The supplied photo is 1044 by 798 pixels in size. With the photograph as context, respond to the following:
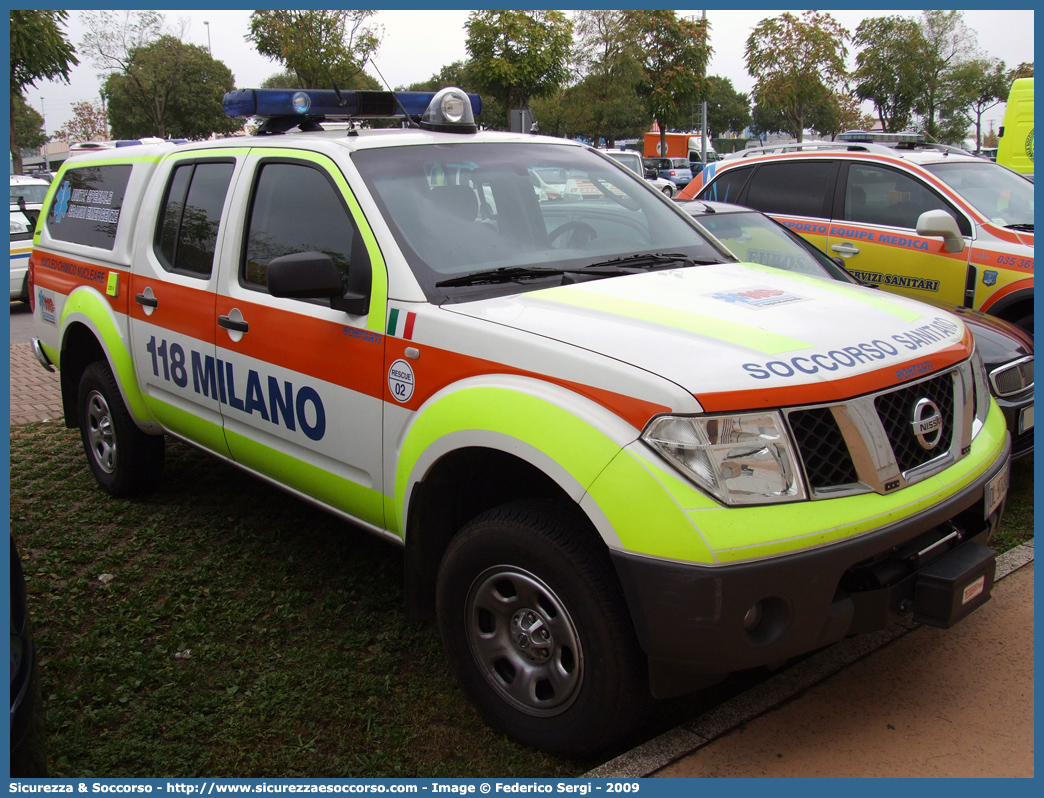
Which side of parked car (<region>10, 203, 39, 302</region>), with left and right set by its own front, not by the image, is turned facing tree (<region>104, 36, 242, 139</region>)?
back

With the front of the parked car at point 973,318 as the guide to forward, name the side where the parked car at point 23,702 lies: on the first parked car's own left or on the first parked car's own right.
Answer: on the first parked car's own right

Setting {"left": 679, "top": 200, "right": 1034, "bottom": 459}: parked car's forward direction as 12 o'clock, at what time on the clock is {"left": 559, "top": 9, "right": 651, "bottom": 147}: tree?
The tree is roughly at 7 o'clock from the parked car.
